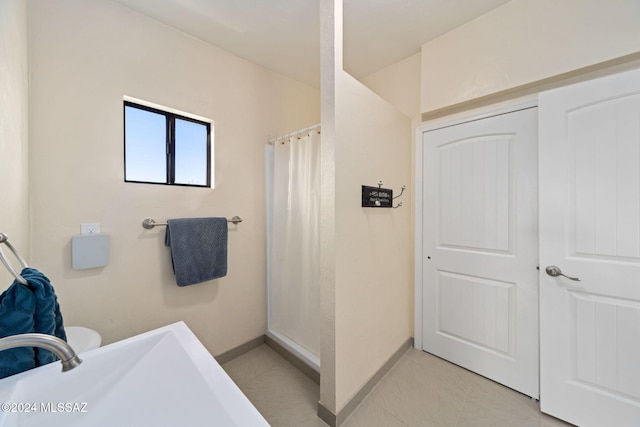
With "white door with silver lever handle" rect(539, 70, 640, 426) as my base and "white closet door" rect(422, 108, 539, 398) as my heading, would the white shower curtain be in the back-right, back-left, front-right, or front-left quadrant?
front-left

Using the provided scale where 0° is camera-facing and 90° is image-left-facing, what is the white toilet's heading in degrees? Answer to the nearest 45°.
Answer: approximately 270°

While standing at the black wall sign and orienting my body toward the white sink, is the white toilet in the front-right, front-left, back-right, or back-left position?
front-right

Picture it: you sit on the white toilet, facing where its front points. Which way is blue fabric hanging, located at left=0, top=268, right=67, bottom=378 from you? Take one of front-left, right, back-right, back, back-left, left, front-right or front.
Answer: right

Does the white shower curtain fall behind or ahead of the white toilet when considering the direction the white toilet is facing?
ahead

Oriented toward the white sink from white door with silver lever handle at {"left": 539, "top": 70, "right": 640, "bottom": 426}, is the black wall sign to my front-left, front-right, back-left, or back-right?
front-right

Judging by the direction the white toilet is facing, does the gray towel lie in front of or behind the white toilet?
in front

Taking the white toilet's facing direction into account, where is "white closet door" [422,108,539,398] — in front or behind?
in front

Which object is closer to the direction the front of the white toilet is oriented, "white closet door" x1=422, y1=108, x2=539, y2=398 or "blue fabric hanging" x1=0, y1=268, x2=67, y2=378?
the white closet door

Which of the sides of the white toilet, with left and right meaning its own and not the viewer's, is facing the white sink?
right
